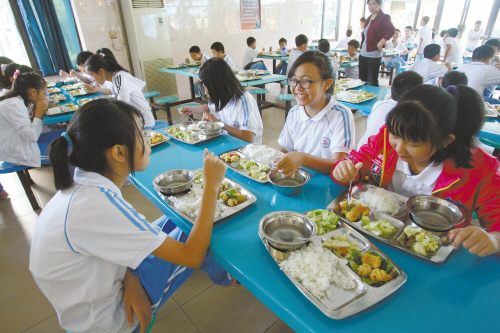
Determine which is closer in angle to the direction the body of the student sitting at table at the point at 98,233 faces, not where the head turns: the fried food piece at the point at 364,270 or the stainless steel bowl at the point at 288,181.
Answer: the stainless steel bowl

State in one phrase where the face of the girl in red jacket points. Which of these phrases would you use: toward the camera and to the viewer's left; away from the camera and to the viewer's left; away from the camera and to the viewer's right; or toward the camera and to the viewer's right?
toward the camera and to the viewer's left

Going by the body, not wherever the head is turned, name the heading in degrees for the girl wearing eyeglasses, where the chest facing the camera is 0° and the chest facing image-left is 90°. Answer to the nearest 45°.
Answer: approximately 45°

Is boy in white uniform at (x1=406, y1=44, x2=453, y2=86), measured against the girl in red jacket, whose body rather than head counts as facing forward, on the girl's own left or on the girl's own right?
on the girl's own right

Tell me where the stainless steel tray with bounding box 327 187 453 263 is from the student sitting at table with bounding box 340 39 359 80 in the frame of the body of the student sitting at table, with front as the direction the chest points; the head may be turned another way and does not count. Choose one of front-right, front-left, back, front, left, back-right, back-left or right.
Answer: front-left

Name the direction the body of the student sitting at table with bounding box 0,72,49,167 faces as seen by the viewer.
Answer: to the viewer's right

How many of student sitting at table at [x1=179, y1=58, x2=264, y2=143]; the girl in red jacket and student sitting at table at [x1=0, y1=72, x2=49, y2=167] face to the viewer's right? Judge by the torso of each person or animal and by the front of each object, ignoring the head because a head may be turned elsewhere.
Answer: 1

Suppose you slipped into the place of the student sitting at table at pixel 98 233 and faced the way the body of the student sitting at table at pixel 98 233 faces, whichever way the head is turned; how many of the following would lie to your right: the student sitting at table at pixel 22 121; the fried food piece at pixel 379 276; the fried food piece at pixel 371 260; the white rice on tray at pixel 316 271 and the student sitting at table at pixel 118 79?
3

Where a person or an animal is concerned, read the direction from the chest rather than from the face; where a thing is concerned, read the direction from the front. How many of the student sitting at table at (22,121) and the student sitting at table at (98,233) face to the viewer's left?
0

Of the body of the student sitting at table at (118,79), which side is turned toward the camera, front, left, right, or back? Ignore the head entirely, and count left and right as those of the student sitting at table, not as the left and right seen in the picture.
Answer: left

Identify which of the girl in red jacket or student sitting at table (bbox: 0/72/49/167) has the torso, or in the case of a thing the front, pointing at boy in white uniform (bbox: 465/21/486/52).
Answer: the student sitting at table

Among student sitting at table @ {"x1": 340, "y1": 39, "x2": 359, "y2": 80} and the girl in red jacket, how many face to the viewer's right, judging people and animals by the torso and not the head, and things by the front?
0

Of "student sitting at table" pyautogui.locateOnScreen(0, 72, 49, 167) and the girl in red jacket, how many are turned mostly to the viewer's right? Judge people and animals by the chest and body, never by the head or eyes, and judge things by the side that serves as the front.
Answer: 1
